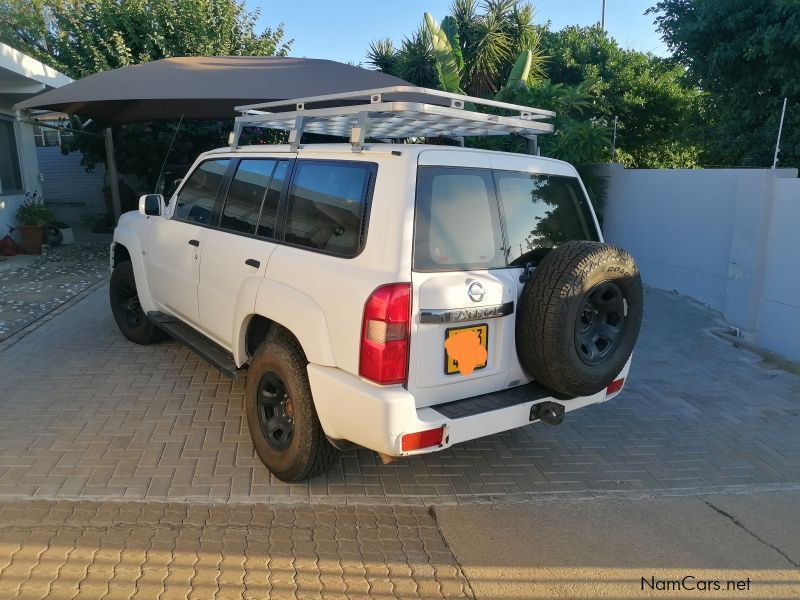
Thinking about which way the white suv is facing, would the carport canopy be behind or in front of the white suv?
in front

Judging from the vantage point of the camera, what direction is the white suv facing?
facing away from the viewer and to the left of the viewer

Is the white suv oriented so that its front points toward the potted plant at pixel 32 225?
yes

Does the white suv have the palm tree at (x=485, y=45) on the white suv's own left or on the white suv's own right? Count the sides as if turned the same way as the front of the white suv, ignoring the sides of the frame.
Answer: on the white suv's own right

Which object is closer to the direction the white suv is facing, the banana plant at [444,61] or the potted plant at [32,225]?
the potted plant

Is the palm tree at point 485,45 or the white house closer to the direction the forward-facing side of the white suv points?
the white house

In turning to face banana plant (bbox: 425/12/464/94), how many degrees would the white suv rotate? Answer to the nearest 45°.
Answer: approximately 45° to its right
